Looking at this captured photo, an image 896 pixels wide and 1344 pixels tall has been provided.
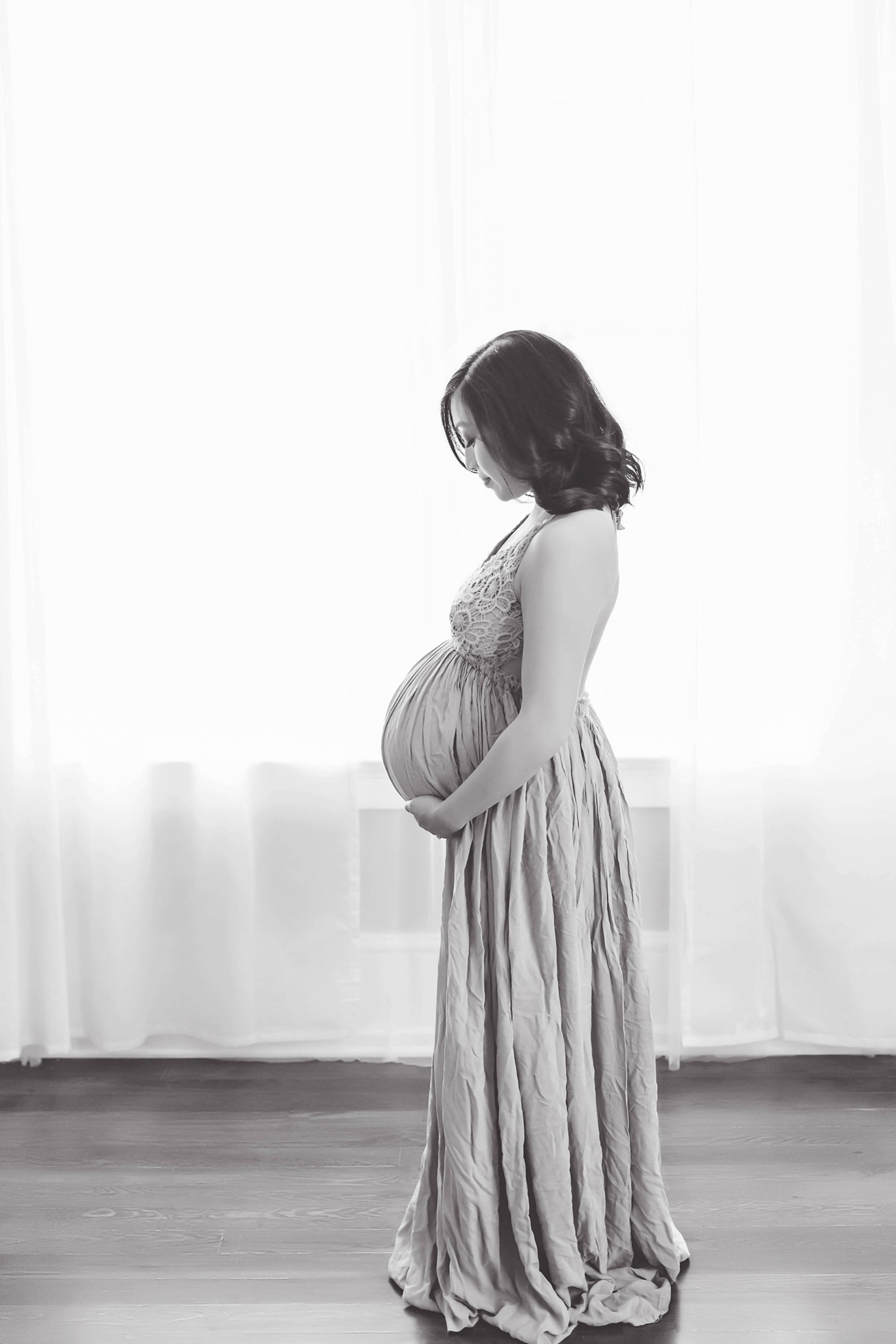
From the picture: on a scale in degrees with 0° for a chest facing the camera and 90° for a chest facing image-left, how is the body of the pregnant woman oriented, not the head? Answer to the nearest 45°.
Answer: approximately 90°

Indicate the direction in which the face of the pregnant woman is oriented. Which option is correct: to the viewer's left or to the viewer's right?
to the viewer's left
